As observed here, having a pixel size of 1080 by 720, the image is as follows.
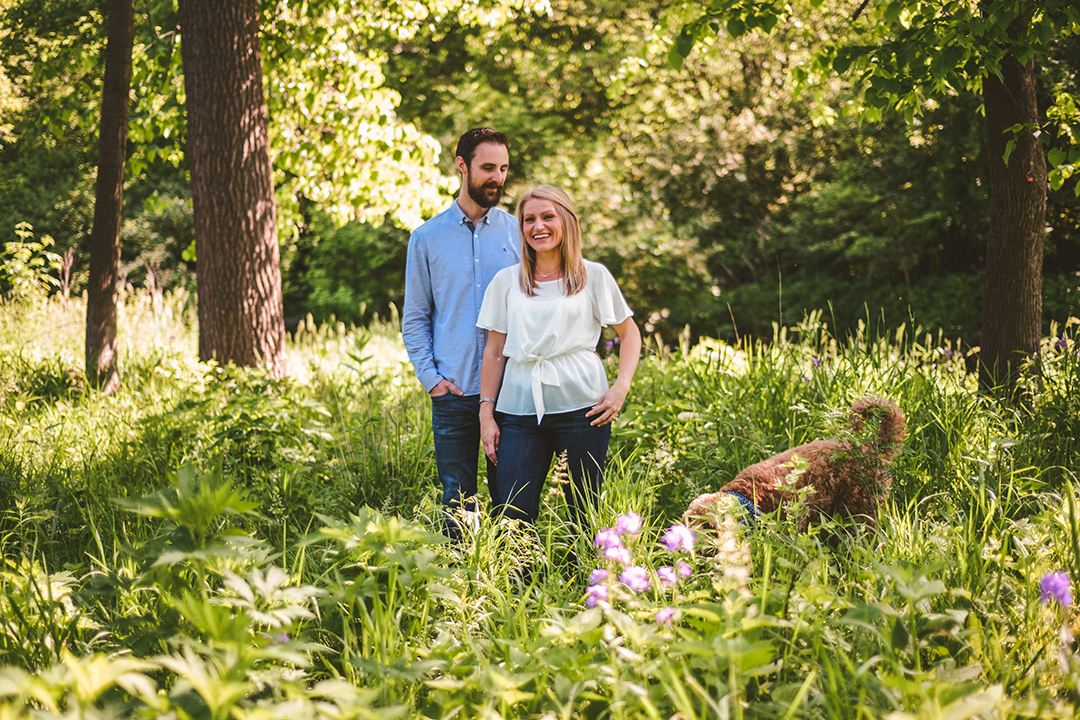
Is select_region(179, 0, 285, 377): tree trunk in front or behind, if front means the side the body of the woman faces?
behind

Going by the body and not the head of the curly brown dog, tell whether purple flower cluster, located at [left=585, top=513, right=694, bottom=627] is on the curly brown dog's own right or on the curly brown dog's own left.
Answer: on the curly brown dog's own left

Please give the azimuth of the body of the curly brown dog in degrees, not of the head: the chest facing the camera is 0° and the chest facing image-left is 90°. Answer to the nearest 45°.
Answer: approximately 90°

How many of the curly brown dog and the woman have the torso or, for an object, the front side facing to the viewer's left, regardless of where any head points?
1

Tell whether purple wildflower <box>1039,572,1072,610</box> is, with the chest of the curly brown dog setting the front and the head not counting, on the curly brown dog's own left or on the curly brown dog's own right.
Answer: on the curly brown dog's own left

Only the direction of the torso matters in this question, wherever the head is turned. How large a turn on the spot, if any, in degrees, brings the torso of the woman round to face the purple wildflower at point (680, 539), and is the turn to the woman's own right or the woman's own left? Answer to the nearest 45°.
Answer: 0° — they already face it

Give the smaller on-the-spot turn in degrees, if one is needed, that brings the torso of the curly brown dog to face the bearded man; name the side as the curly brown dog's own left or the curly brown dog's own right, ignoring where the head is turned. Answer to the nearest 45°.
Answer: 0° — it already faces them

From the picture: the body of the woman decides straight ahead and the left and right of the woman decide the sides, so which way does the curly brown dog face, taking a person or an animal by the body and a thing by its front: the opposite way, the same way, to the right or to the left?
to the right

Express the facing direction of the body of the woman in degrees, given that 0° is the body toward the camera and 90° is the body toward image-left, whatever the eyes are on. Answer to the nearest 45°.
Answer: approximately 0°
